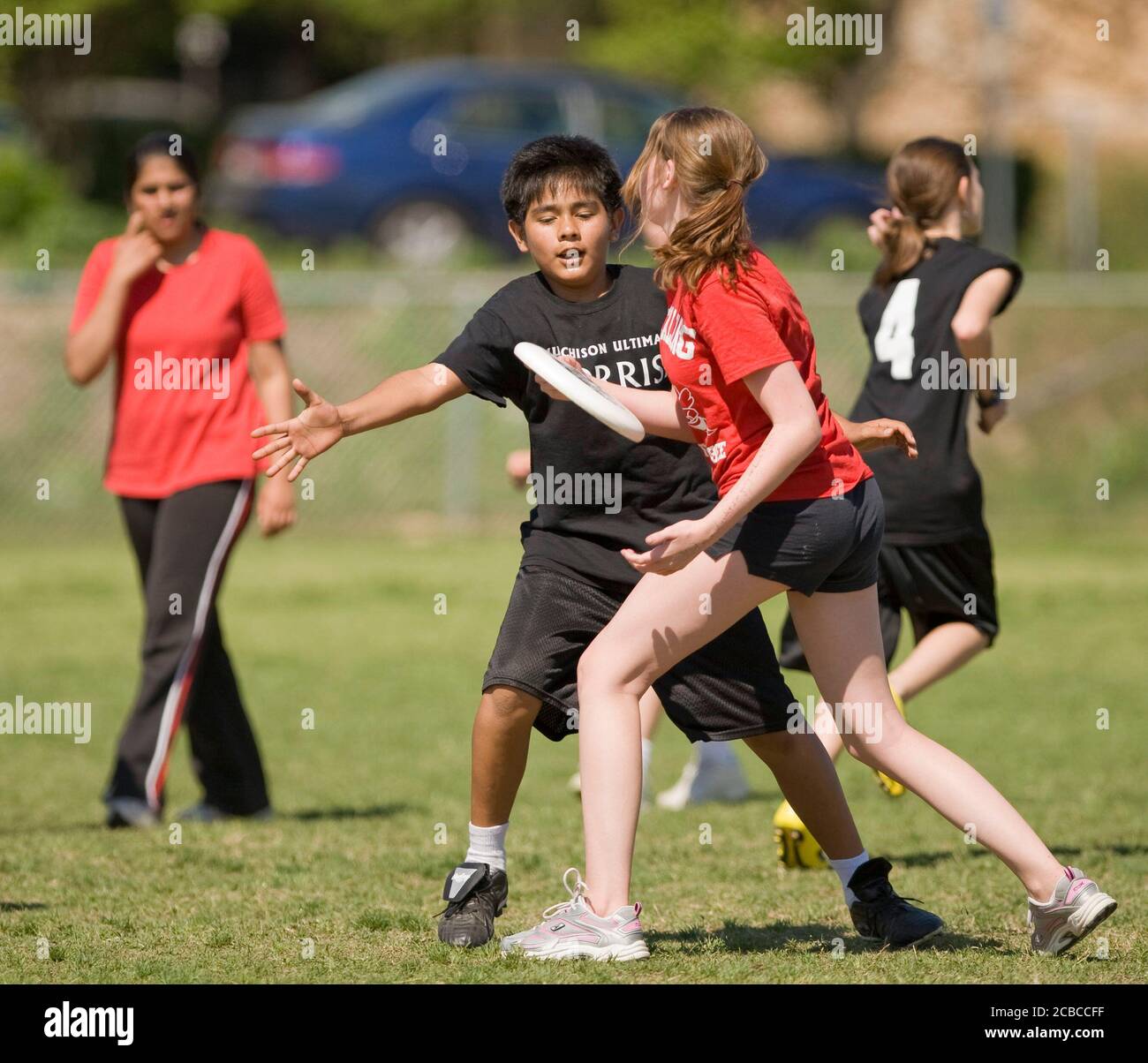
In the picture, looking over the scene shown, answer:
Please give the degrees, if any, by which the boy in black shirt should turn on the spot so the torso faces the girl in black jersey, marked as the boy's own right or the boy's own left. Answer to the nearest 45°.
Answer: approximately 135° to the boy's own left

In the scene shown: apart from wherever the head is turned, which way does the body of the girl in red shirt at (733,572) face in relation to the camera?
to the viewer's left

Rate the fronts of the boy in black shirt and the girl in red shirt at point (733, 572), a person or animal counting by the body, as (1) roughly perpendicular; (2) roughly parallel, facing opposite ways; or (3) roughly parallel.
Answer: roughly perpendicular

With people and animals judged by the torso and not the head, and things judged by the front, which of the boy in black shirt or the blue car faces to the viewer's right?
the blue car

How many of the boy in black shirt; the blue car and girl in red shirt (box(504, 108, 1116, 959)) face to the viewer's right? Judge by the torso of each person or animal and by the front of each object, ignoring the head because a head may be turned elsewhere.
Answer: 1

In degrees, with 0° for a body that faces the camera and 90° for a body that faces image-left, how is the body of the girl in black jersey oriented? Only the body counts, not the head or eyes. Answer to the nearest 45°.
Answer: approximately 225°

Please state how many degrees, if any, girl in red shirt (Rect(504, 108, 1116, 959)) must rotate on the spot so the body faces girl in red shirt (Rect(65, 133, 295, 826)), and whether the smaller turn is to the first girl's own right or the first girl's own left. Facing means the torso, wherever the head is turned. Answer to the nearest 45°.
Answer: approximately 45° to the first girl's own right

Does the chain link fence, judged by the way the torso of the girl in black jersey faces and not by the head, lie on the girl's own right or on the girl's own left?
on the girl's own left

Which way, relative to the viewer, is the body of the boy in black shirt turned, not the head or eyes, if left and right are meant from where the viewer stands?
facing the viewer

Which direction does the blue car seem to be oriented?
to the viewer's right

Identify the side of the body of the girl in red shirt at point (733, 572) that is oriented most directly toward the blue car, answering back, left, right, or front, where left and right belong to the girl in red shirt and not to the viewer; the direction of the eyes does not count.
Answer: right

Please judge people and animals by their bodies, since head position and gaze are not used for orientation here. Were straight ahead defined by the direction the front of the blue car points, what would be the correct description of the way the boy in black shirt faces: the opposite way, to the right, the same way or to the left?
to the right
